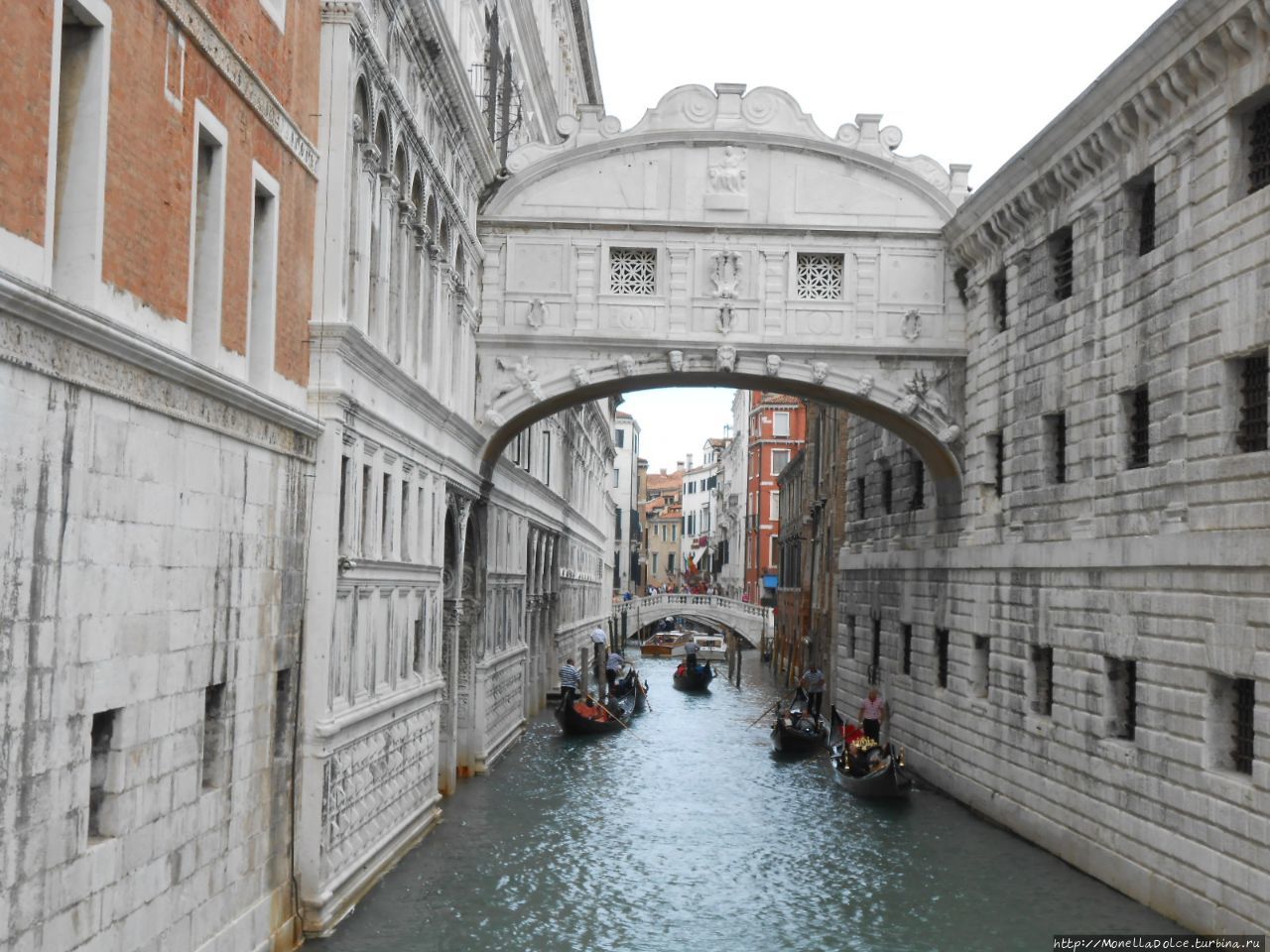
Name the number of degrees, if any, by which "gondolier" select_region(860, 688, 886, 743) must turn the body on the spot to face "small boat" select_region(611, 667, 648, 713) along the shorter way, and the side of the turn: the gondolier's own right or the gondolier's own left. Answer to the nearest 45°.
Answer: approximately 135° to the gondolier's own right
